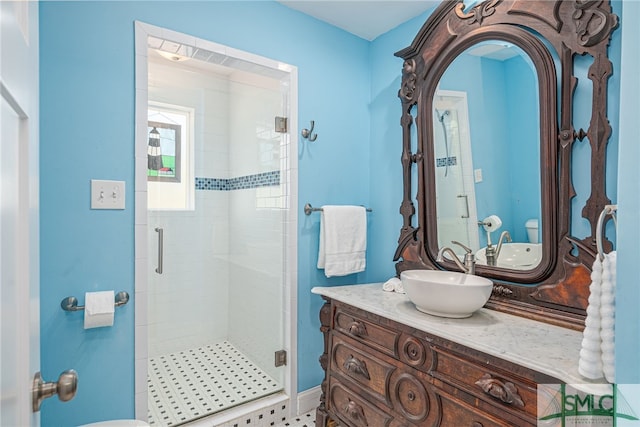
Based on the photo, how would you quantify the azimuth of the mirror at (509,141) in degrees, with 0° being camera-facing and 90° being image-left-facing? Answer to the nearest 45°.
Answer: approximately 45°

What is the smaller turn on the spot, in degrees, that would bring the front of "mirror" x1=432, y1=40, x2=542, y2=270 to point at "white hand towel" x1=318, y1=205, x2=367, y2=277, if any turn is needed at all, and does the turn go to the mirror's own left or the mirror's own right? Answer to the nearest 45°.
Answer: approximately 45° to the mirror's own right

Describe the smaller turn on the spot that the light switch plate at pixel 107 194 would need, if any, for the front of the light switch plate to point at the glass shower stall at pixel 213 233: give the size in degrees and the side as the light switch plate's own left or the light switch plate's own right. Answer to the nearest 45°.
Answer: approximately 135° to the light switch plate's own left

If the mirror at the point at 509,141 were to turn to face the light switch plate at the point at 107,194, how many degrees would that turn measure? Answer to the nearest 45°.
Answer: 0° — it already faces it

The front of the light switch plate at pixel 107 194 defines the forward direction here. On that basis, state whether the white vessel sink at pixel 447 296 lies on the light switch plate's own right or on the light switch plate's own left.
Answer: on the light switch plate's own left

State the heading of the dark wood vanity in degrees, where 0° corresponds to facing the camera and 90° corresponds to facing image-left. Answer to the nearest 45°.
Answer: approximately 45°

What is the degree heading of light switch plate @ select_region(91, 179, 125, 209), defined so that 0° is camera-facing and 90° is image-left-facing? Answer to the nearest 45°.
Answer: approximately 0°

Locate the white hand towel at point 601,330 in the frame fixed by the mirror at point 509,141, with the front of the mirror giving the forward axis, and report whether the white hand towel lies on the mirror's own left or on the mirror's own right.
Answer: on the mirror's own left

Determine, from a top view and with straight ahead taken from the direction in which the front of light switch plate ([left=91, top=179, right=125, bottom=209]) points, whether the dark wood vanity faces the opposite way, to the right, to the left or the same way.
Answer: to the right
